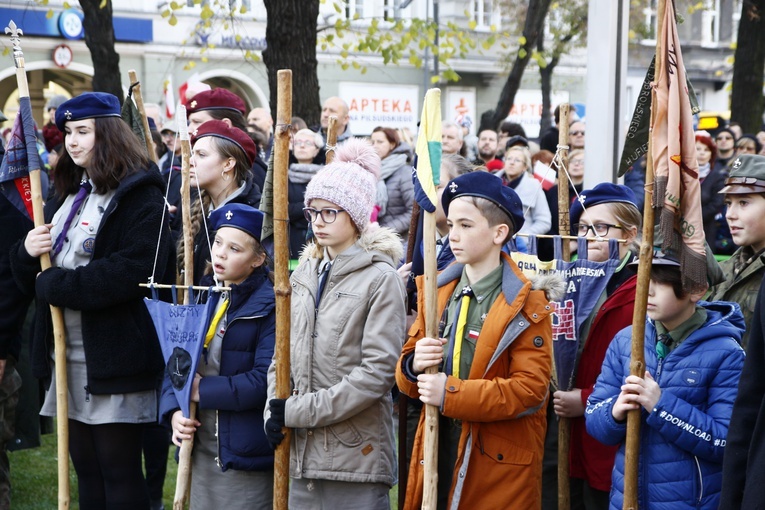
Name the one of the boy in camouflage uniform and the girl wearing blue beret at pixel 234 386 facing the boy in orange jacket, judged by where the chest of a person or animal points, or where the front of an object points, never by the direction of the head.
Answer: the boy in camouflage uniform

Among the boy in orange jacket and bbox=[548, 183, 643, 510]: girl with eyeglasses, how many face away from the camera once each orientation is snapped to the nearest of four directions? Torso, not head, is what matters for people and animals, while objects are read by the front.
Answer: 0

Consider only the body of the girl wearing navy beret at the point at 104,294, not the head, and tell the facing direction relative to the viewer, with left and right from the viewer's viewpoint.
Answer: facing the viewer and to the left of the viewer

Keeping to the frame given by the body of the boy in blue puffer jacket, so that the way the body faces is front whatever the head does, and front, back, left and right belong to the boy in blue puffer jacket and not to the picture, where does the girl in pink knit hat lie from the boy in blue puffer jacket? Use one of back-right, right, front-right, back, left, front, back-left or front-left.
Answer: front-right

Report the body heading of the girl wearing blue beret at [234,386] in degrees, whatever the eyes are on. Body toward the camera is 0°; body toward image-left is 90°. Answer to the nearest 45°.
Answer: approximately 45°

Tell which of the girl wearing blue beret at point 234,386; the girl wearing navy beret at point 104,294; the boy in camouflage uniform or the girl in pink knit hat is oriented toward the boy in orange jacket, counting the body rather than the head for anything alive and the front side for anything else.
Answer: the boy in camouflage uniform

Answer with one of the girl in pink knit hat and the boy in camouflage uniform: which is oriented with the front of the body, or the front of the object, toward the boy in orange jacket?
the boy in camouflage uniform

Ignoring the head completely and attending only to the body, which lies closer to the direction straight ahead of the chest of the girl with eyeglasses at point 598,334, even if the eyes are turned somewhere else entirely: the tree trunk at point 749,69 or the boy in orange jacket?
the boy in orange jacket

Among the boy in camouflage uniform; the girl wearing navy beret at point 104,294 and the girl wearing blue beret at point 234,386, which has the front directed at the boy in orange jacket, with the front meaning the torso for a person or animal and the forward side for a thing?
the boy in camouflage uniform

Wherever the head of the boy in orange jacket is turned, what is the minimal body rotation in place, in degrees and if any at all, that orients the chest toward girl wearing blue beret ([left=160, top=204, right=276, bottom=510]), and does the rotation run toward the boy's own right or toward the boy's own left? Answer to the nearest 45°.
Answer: approximately 45° to the boy's own right

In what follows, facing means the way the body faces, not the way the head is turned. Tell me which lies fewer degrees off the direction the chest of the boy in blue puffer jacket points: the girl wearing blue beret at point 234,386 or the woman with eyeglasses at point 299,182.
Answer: the girl wearing blue beret

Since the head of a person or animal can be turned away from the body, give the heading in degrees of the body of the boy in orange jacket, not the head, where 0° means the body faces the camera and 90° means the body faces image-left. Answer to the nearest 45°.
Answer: approximately 45°

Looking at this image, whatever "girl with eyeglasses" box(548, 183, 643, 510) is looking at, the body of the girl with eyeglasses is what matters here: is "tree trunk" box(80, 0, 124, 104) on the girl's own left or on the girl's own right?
on the girl's own right
